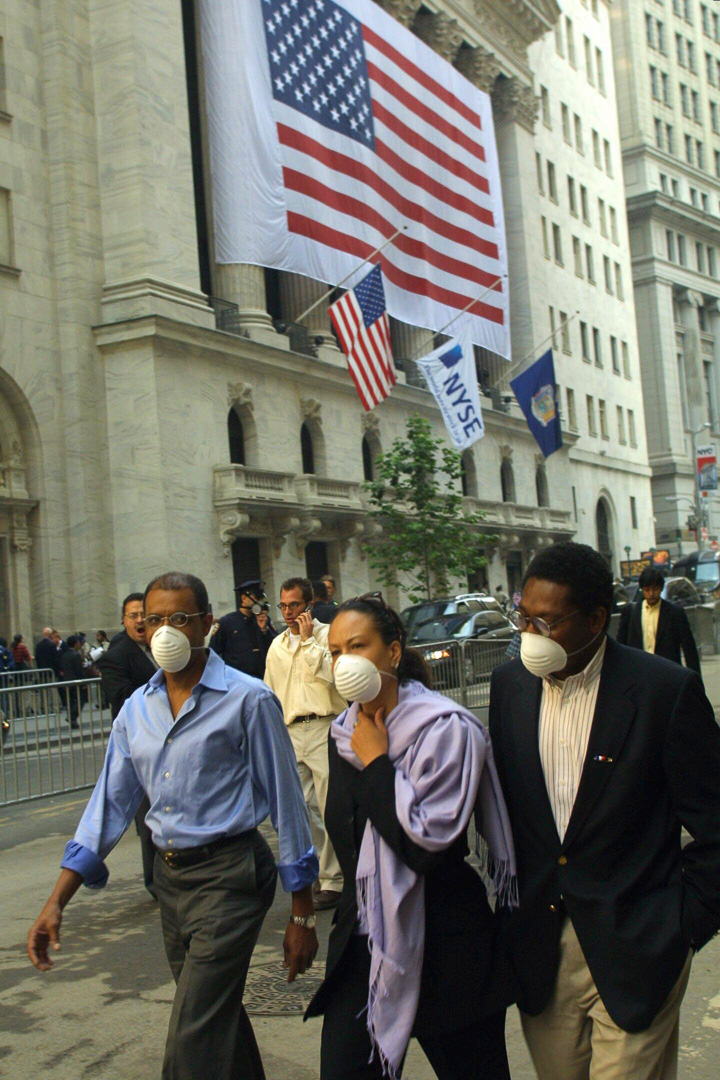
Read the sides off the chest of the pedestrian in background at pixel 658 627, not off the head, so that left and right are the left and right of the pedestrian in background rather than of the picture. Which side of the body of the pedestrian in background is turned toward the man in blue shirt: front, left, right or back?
front

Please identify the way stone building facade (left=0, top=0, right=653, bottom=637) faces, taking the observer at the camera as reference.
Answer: facing the viewer and to the right of the viewer

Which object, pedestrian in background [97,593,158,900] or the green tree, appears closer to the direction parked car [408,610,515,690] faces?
the pedestrian in background

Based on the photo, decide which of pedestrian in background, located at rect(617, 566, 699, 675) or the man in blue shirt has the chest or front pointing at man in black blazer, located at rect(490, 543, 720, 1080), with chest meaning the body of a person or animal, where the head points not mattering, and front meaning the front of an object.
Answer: the pedestrian in background

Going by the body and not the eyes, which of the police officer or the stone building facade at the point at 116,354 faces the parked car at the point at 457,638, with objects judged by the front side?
the stone building facade

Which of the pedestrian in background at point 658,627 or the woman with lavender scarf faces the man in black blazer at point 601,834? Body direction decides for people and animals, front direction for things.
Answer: the pedestrian in background

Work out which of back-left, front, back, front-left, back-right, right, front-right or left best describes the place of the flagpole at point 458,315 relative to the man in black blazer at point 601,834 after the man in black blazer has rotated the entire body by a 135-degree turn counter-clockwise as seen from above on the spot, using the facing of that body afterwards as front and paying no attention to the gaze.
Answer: left

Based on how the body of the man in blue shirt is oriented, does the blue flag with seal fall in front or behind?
behind
